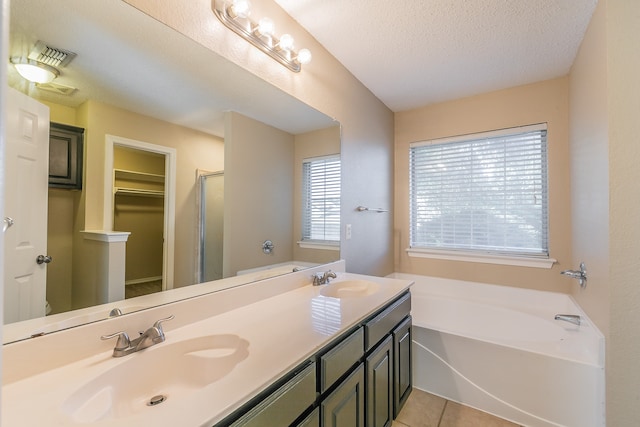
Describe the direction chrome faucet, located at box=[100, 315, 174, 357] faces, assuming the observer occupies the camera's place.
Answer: facing the viewer and to the right of the viewer

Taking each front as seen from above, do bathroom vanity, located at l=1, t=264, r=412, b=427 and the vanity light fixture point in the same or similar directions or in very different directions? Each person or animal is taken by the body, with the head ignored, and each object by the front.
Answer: same or similar directions

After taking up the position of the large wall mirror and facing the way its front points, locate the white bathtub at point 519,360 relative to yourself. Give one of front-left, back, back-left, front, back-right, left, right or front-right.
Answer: front-left

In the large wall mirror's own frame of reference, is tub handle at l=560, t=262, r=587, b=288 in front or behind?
in front

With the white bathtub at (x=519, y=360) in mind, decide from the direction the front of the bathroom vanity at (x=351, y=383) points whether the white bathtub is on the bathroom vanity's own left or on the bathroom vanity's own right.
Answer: on the bathroom vanity's own left

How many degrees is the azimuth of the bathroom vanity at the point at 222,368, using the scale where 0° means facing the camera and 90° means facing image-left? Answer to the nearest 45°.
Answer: approximately 315°

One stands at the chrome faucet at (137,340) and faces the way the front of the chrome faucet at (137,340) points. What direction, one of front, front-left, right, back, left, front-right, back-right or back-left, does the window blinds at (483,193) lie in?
front-left

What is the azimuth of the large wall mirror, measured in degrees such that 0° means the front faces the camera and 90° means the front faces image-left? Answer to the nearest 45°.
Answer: approximately 315°
